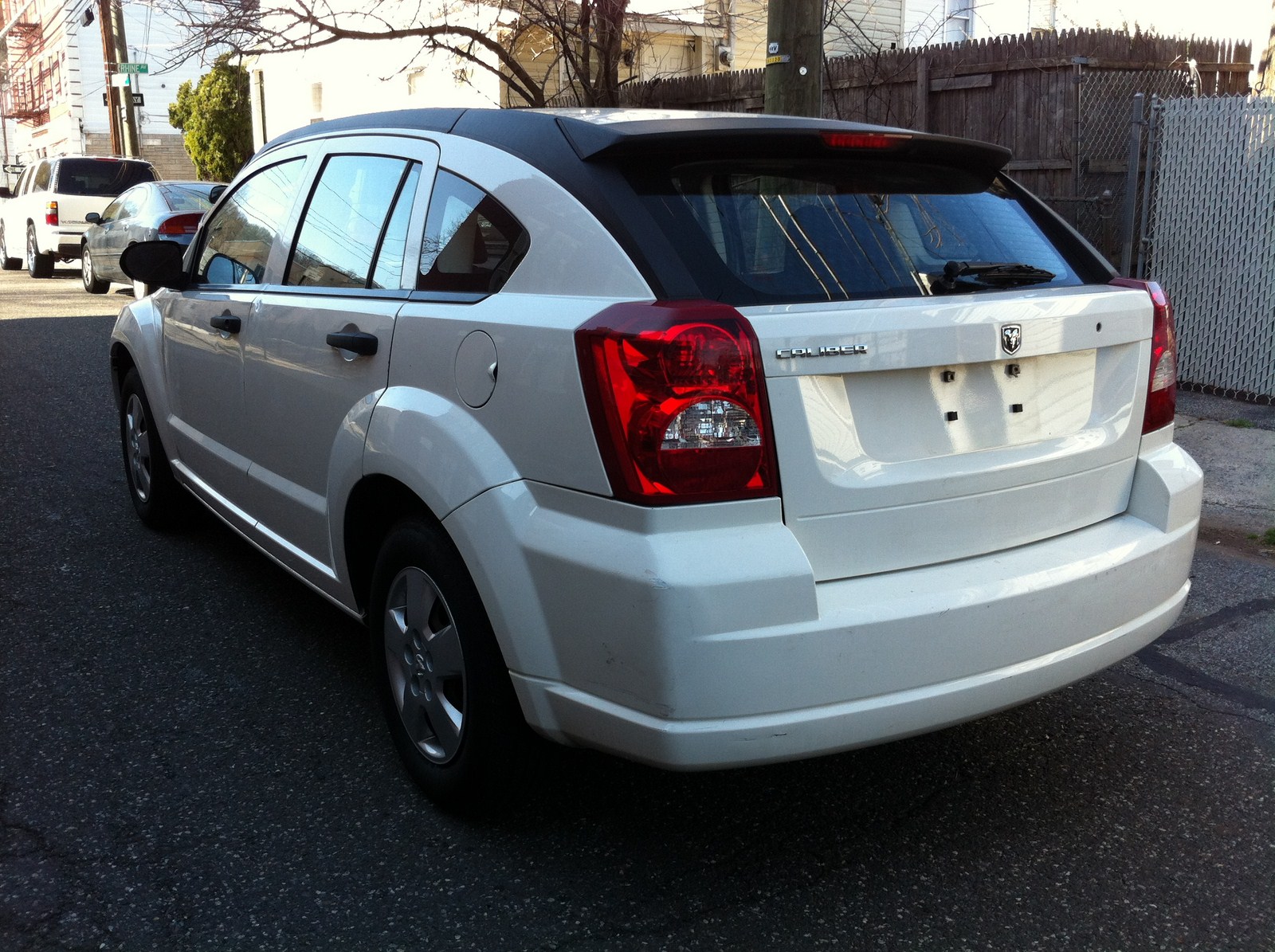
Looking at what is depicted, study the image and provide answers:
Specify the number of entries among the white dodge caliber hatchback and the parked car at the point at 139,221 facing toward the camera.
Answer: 0

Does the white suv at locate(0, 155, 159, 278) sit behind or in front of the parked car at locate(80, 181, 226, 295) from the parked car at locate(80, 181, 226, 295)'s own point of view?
in front

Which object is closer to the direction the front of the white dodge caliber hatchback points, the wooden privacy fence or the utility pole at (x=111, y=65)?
the utility pole

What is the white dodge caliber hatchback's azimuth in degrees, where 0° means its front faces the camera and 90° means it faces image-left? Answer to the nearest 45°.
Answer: approximately 135°

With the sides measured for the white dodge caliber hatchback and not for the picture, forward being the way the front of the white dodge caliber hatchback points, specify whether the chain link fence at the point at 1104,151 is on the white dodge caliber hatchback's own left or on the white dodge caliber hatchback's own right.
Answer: on the white dodge caliber hatchback's own right

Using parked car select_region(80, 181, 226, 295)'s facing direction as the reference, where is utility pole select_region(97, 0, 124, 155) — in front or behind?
in front

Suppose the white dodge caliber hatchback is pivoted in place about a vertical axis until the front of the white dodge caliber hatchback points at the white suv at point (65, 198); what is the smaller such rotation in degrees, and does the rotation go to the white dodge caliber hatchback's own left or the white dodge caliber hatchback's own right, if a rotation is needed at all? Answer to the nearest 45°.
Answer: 0° — it already faces it

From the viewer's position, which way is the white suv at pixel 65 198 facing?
facing away from the viewer and to the left of the viewer

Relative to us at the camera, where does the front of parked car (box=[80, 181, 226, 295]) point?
facing away from the viewer and to the left of the viewer

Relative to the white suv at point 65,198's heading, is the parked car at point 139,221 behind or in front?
behind

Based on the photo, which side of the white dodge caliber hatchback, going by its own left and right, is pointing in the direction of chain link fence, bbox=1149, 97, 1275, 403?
right

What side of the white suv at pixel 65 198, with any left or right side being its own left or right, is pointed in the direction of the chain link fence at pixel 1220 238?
back
